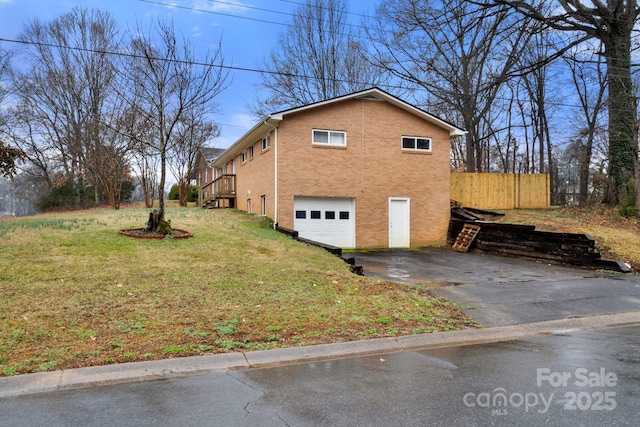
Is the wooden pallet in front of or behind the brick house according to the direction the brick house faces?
behind

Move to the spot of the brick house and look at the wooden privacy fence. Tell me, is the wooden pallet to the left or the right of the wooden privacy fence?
right

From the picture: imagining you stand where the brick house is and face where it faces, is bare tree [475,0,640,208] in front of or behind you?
behind

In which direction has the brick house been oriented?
to the viewer's left

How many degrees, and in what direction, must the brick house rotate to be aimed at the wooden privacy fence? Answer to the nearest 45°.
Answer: approximately 90° to its left

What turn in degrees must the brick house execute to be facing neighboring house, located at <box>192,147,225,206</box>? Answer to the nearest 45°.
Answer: approximately 45° to its right
